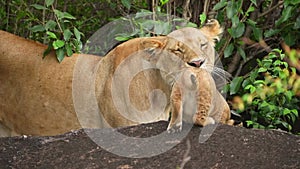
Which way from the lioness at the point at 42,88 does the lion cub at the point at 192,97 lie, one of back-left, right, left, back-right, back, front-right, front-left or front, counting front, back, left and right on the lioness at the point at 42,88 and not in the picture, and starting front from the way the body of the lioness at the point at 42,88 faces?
front-right

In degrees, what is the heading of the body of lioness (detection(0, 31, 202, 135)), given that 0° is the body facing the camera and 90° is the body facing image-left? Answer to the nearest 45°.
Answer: approximately 270°
